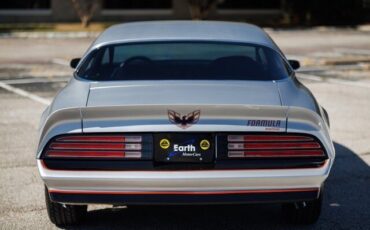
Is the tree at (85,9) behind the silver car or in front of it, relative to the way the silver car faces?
in front

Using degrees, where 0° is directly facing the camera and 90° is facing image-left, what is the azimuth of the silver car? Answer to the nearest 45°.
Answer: approximately 180°

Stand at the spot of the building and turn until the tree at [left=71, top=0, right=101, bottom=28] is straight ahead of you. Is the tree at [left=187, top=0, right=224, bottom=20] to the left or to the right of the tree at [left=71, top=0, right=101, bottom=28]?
left
